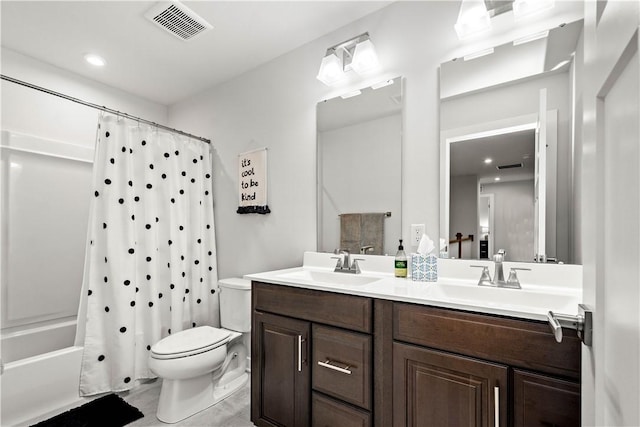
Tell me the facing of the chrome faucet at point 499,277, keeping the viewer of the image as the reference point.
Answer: facing the viewer

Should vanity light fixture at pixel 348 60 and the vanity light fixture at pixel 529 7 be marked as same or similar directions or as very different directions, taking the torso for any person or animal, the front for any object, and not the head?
same or similar directions

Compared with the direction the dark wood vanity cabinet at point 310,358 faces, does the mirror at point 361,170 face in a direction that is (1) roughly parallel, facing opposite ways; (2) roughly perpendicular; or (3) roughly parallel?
roughly parallel

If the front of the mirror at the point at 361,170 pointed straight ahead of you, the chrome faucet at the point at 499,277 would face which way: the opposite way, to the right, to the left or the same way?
the same way

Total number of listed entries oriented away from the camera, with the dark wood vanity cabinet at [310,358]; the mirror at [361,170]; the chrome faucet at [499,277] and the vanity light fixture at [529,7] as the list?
0

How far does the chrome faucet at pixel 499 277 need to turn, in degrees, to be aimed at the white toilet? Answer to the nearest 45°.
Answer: approximately 90° to its right

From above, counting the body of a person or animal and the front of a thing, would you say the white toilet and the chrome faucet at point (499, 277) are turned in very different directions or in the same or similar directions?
same or similar directions

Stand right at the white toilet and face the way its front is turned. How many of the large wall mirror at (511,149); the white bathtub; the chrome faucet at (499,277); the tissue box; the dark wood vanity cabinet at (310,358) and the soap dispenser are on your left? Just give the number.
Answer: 5

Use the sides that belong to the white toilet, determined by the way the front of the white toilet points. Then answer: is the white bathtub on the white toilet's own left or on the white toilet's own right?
on the white toilet's own right

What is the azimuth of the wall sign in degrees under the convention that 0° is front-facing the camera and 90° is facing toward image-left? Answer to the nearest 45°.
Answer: approximately 45°

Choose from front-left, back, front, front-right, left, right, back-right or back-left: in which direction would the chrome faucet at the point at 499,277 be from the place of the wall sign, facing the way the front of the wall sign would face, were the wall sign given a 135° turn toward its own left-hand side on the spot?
front-right

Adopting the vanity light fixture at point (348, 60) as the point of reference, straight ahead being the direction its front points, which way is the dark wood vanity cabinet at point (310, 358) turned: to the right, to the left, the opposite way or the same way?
the same way

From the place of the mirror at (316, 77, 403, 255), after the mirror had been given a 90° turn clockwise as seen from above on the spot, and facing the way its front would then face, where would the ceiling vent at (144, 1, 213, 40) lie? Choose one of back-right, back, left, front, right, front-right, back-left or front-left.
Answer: front-left

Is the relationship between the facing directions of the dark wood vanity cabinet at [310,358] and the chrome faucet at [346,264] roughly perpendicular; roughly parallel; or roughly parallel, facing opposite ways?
roughly parallel

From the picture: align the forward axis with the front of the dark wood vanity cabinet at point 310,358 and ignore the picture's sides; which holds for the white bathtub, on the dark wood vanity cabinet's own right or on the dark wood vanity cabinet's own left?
on the dark wood vanity cabinet's own right
